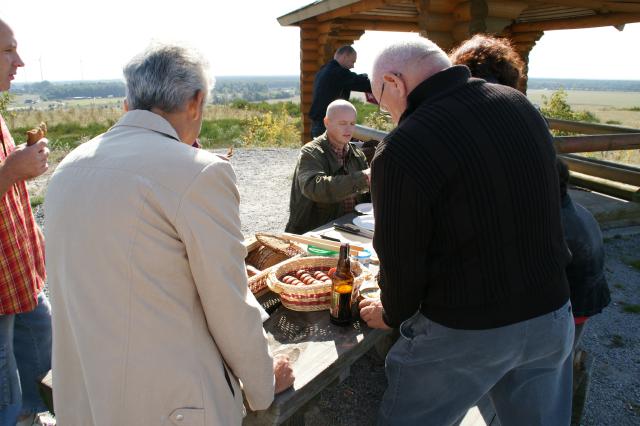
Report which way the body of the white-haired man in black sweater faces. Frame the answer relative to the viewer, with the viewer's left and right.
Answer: facing away from the viewer and to the left of the viewer

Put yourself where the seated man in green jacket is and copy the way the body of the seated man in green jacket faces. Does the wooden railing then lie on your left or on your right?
on your left

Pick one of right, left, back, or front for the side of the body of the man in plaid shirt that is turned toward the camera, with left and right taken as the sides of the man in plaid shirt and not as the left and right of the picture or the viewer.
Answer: right

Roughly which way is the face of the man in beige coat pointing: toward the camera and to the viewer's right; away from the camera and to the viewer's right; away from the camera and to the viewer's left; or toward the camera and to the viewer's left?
away from the camera and to the viewer's right

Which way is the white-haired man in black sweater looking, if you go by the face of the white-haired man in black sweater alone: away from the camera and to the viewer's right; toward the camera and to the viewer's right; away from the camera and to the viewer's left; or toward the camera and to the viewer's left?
away from the camera and to the viewer's left

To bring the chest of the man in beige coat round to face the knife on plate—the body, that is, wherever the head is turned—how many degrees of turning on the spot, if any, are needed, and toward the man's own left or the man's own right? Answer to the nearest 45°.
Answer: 0° — they already face it

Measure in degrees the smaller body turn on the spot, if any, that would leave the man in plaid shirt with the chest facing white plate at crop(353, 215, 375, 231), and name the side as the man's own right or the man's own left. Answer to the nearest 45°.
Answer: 0° — they already face it

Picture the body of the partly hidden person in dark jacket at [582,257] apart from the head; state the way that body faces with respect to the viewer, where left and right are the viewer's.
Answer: facing to the left of the viewer
